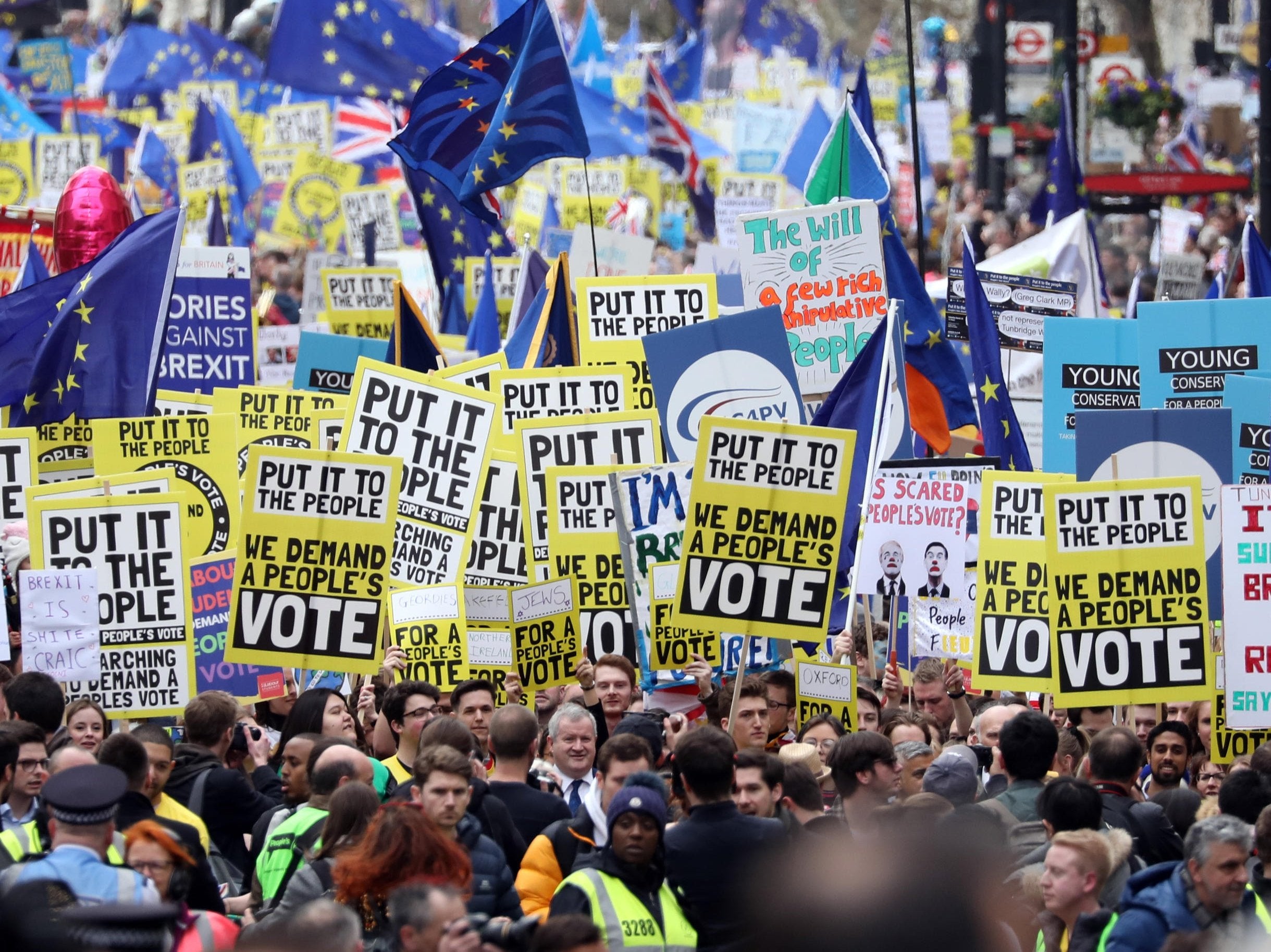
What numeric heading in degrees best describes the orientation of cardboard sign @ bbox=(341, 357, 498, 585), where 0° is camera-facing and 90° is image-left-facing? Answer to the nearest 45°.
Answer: approximately 0°

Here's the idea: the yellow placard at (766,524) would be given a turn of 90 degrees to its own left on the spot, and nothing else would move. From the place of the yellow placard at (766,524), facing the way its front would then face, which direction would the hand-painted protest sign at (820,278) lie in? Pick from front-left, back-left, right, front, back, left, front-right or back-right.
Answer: left

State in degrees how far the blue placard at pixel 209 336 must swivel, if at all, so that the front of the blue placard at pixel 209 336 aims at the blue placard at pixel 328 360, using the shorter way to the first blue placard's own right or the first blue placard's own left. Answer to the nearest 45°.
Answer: approximately 135° to the first blue placard's own left

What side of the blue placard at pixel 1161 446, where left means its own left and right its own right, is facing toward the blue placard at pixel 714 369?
right

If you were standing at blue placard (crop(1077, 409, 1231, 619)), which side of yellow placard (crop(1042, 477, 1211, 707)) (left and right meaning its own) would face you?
back

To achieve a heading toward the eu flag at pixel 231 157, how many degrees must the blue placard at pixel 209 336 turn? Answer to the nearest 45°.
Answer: approximately 180°

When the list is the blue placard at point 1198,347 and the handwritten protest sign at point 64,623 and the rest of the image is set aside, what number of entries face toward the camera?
2

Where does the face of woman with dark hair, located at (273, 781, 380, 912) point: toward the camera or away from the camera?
away from the camera

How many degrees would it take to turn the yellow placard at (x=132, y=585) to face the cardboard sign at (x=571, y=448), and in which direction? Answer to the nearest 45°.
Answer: approximately 90° to its left
